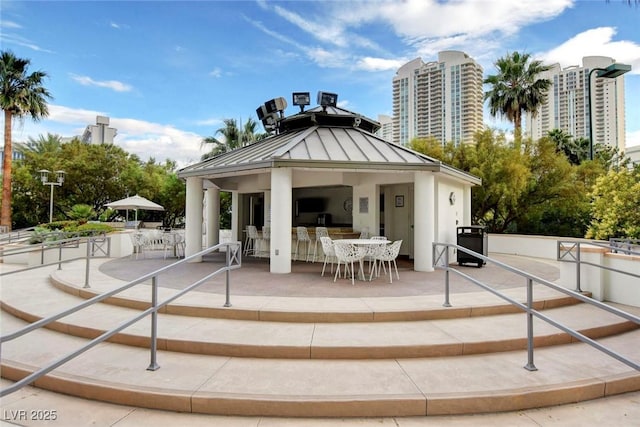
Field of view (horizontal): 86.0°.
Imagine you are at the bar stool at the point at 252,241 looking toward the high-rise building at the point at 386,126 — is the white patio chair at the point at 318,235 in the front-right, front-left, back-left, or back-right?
back-right

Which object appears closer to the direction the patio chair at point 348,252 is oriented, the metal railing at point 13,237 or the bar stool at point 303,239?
the bar stool

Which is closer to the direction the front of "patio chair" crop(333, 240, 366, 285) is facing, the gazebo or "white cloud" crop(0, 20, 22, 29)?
the gazebo

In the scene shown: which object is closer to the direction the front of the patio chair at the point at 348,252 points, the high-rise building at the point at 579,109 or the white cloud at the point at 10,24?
the high-rise building

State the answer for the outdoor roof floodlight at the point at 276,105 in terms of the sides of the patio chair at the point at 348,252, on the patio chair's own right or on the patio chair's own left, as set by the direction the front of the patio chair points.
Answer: on the patio chair's own left

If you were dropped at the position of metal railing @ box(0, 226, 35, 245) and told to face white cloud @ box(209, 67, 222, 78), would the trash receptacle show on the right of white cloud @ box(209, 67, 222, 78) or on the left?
right

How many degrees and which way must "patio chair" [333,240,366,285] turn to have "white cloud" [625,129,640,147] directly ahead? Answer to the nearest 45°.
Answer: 0° — it already faces it

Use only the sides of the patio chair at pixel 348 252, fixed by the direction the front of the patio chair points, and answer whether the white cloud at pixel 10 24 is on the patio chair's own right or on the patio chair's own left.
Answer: on the patio chair's own left

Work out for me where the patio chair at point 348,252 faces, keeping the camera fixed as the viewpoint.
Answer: facing away from the viewer and to the right of the viewer

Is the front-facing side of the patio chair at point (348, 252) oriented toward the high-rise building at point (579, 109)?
yes

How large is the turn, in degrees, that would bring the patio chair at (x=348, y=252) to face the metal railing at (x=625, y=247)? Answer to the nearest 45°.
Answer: approximately 45° to its right
